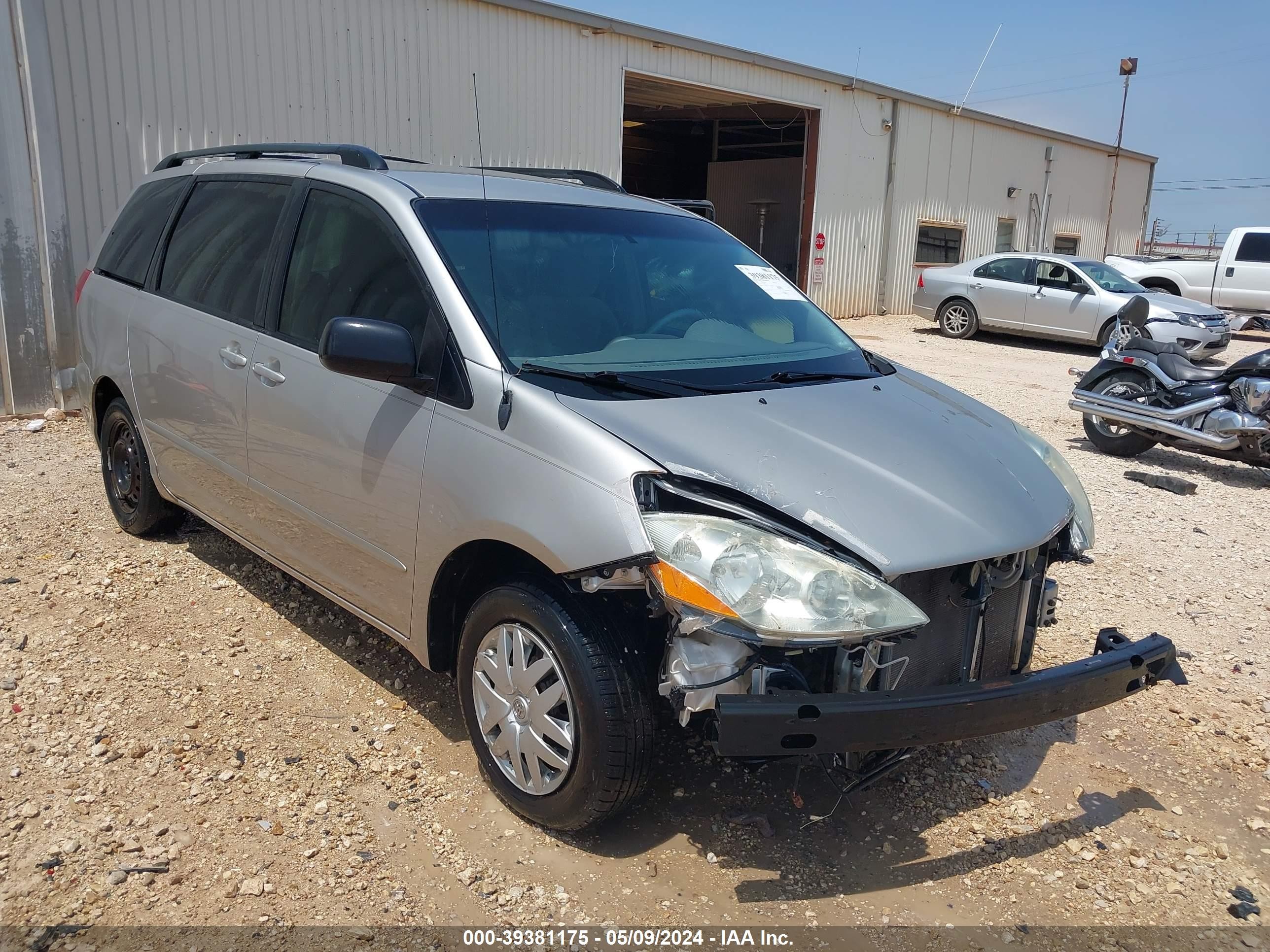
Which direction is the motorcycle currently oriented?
to the viewer's right

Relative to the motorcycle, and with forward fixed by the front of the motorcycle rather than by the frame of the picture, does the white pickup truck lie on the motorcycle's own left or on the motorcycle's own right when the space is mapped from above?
on the motorcycle's own left

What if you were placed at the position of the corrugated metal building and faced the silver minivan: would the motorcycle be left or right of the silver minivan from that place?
left

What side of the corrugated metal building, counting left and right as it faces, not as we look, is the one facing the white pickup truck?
left

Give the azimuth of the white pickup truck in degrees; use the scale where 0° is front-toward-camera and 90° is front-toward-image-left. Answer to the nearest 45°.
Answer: approximately 270°

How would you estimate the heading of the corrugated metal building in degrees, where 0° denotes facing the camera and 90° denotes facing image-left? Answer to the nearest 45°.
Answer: approximately 315°

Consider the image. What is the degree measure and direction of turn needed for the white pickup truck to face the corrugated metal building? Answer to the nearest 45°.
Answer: approximately 135° to its right

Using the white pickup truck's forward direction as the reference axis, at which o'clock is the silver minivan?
The silver minivan is roughly at 3 o'clock from the white pickup truck.

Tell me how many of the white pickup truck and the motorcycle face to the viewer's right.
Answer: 2
